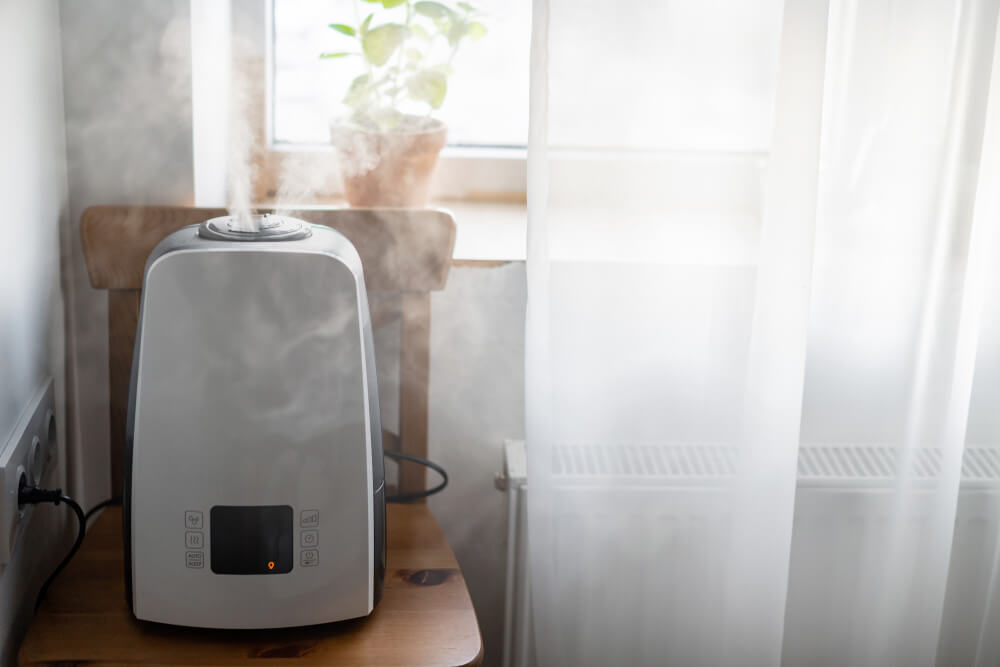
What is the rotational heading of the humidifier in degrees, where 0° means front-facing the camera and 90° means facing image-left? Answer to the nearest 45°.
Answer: approximately 0°

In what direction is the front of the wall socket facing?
to the viewer's right

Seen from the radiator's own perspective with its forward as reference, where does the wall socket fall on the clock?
The wall socket is roughly at 2 o'clock from the radiator.

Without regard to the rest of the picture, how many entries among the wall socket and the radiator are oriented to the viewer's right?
1

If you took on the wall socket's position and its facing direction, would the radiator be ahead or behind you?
ahead
